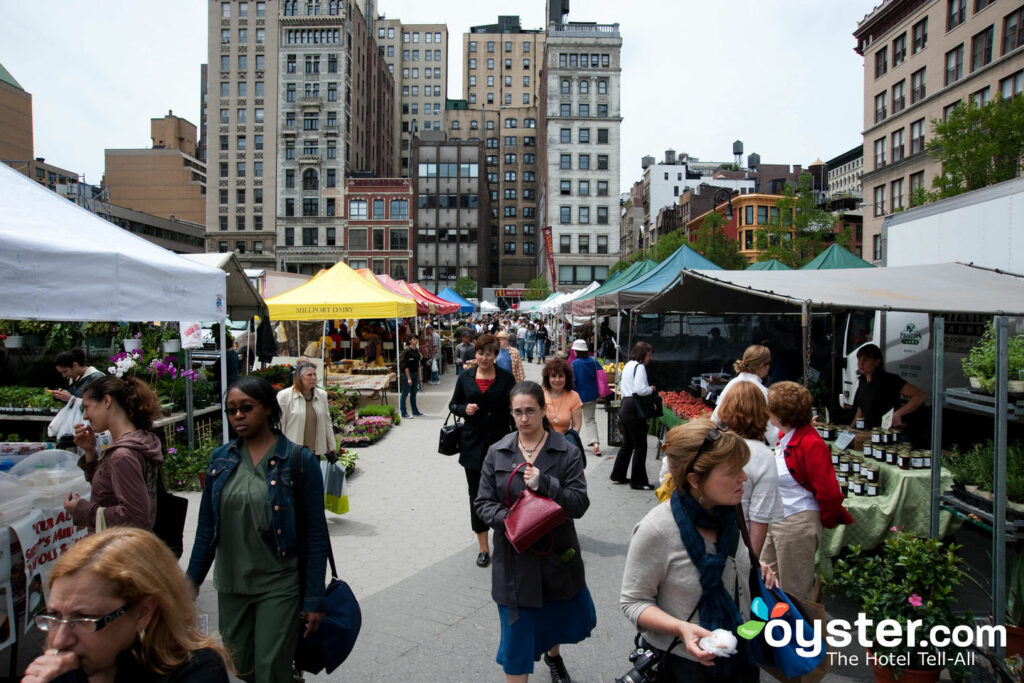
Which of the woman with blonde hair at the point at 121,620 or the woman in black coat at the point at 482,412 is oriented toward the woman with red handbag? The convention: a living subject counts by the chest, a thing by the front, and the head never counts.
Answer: the woman in black coat

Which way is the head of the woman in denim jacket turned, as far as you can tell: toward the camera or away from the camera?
toward the camera

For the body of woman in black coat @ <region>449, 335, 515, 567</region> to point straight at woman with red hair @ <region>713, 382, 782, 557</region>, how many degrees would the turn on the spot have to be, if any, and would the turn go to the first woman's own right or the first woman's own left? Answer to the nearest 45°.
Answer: approximately 45° to the first woman's own left

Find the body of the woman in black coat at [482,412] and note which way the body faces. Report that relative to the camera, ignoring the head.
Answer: toward the camera

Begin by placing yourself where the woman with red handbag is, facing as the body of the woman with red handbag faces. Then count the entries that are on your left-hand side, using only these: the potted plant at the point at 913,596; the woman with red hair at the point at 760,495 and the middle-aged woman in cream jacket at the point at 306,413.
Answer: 2

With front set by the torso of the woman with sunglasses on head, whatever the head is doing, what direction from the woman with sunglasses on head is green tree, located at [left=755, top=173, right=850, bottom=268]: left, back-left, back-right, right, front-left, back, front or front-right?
back-left

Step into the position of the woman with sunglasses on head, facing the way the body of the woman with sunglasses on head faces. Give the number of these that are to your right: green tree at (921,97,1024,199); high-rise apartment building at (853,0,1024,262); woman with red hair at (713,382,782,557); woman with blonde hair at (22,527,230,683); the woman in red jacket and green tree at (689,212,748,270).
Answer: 1

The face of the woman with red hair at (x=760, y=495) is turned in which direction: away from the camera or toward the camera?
away from the camera

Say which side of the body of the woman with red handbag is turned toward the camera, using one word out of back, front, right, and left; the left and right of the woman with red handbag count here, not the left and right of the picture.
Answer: front

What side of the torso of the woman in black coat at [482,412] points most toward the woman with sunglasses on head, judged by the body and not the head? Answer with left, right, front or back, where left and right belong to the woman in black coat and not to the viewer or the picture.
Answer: front

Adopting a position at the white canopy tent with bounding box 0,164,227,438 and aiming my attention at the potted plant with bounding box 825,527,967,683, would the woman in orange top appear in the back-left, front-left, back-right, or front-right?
front-left

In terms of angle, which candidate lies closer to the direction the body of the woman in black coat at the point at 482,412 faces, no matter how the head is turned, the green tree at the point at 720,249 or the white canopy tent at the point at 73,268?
the white canopy tent

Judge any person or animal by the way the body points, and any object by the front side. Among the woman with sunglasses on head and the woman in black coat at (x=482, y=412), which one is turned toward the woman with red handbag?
the woman in black coat

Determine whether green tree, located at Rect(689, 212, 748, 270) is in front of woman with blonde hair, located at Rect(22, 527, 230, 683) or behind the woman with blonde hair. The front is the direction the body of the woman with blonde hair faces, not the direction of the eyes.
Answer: behind

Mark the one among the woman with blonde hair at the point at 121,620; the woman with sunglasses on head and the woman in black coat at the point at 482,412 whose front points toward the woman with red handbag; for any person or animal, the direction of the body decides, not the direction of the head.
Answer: the woman in black coat
